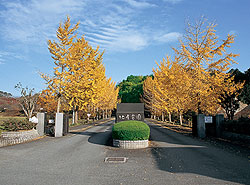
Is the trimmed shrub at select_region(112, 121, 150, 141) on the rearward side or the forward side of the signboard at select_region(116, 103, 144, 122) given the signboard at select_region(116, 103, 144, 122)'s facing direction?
on the forward side

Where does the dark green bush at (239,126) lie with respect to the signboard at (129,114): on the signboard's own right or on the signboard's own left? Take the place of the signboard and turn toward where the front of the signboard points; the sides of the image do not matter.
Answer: on the signboard's own left

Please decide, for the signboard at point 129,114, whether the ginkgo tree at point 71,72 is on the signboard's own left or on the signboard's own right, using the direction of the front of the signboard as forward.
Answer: on the signboard's own right

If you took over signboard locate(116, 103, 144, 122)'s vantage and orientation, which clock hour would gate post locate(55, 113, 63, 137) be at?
The gate post is roughly at 3 o'clock from the signboard.

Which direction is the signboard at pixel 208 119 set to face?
toward the camera

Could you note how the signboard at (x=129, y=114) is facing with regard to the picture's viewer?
facing the viewer

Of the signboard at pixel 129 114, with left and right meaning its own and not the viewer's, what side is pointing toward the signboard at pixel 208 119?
left

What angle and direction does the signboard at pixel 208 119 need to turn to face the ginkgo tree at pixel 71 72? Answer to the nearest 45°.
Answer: approximately 90° to its right

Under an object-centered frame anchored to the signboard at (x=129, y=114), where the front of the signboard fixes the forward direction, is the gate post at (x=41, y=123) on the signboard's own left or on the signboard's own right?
on the signboard's own right

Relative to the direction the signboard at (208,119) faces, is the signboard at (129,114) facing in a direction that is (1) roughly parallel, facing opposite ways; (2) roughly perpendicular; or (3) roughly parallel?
roughly parallel

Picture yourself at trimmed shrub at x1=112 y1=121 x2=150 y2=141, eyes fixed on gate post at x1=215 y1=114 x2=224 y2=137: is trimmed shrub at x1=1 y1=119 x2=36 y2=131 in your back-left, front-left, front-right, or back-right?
back-left

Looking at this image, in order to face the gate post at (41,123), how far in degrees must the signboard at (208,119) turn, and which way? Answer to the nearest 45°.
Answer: approximately 90° to its right

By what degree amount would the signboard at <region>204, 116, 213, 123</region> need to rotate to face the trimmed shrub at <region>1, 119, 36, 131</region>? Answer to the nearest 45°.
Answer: approximately 45° to its right

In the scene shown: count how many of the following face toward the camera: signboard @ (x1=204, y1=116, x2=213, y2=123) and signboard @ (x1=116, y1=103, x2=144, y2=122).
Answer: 2
